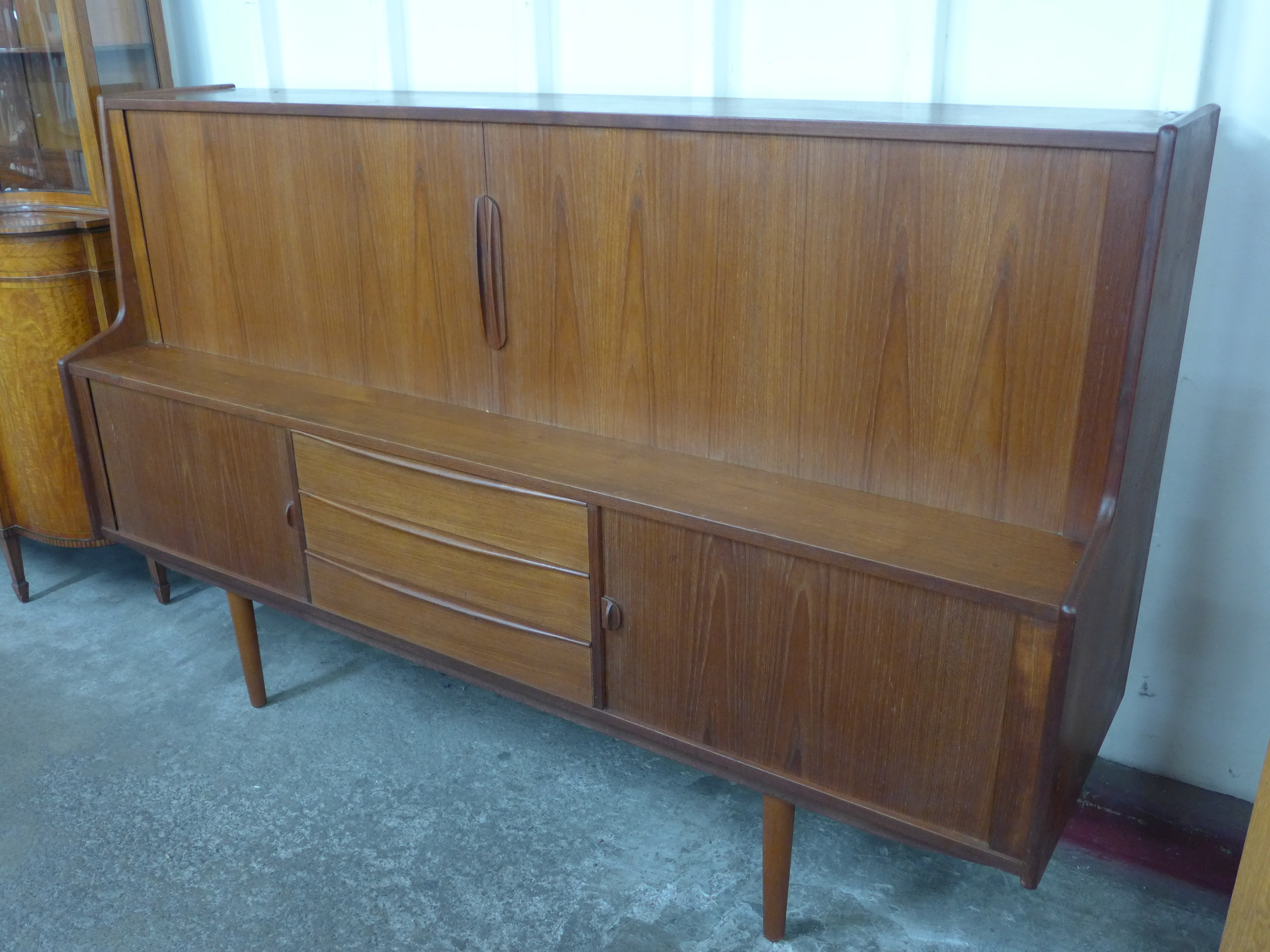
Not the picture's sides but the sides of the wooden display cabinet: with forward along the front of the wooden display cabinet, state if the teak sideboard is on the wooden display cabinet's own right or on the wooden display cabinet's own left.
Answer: on the wooden display cabinet's own left

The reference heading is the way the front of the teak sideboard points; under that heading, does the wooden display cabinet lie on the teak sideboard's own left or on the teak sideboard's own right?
on the teak sideboard's own right

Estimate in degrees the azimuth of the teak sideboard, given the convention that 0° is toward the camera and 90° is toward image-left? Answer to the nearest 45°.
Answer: approximately 45°

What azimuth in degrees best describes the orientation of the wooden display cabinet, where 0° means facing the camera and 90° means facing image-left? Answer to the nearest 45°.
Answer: approximately 45°
